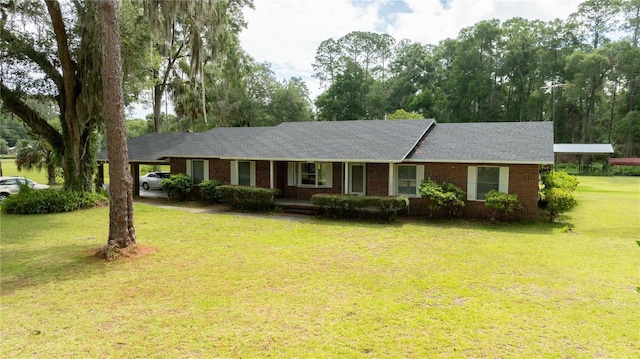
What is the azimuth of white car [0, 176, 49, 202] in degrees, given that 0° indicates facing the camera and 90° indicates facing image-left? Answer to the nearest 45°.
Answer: approximately 270°

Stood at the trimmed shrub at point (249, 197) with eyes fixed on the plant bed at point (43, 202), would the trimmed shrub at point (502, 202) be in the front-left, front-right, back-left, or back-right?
back-left

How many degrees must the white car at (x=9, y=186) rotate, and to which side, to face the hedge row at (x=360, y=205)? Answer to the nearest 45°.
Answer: approximately 45° to its right

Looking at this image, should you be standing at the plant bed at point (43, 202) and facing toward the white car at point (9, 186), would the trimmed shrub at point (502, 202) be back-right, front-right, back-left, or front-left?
back-right

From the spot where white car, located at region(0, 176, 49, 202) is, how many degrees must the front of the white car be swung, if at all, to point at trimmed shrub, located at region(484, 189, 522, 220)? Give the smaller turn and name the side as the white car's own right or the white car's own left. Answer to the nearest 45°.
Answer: approximately 45° to the white car's own right

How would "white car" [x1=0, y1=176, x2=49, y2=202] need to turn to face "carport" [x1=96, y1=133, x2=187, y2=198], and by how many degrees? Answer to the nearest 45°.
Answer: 0° — it already faces it
